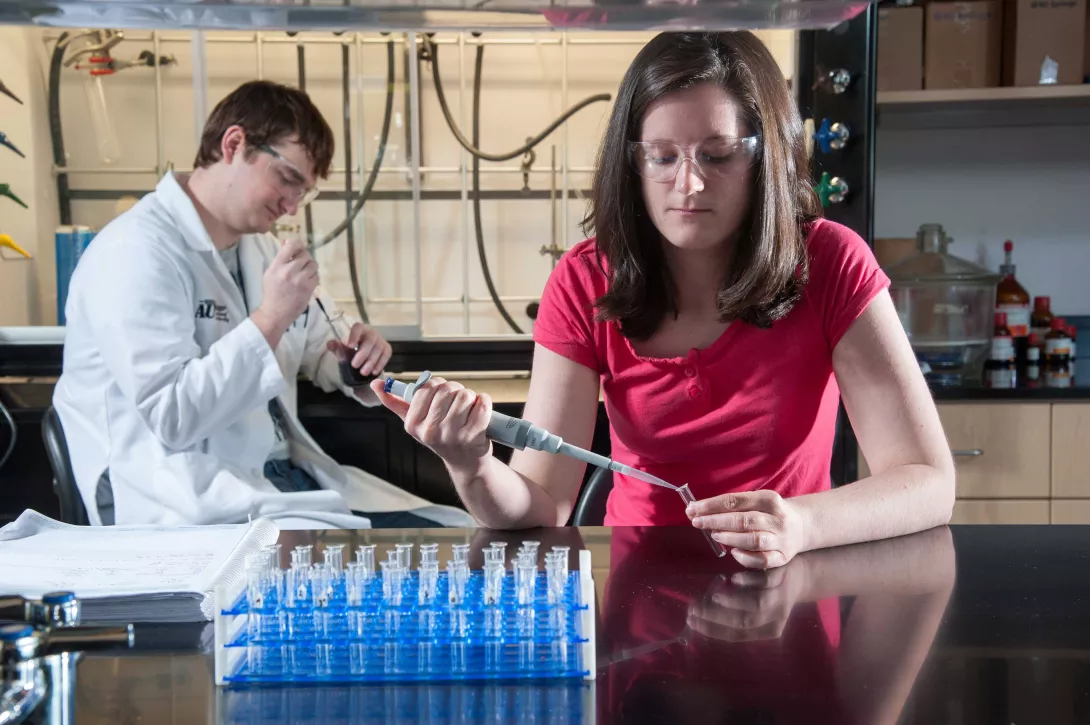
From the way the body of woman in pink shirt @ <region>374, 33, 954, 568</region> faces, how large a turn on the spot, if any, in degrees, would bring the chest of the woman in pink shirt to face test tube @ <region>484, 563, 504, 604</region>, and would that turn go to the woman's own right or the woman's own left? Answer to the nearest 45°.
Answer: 0° — they already face it

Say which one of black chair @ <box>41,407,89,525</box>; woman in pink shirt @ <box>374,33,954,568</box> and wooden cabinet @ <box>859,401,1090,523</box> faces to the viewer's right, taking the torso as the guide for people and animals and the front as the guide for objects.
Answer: the black chair

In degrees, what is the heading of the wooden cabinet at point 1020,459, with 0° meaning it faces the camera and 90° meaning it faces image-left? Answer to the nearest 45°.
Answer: approximately 0°

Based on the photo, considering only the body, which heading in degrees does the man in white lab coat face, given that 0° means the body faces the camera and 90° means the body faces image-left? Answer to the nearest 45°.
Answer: approximately 315°

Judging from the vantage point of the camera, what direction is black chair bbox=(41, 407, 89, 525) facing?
facing to the right of the viewer

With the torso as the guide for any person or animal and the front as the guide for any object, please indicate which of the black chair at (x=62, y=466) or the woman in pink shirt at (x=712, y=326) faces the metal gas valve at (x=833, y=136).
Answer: the black chair

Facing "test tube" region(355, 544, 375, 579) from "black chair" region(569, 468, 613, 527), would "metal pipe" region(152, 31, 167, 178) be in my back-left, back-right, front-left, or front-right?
back-right

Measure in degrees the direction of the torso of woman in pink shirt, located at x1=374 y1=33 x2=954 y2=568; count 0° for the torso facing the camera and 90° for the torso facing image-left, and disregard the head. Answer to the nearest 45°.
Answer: approximately 0°

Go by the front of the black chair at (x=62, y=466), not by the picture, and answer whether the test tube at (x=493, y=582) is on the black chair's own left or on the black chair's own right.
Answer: on the black chair's own right

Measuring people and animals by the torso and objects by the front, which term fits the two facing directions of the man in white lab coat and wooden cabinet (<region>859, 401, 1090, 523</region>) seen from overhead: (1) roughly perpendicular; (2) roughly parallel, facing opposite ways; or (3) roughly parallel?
roughly perpendicular
